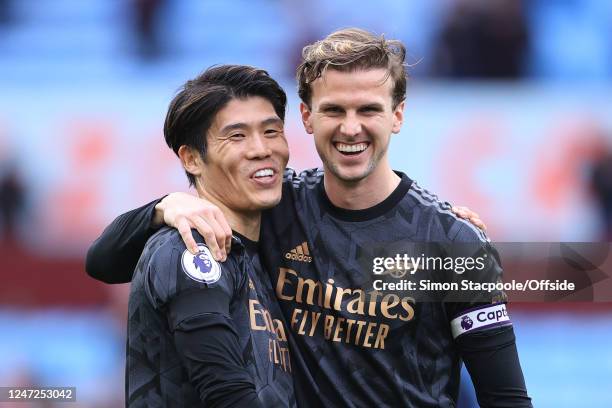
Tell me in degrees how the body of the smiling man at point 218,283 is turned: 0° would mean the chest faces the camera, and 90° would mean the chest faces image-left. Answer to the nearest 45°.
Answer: approximately 315°

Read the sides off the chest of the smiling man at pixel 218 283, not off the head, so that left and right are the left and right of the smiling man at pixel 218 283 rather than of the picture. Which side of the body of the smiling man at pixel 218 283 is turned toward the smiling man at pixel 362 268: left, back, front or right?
left
